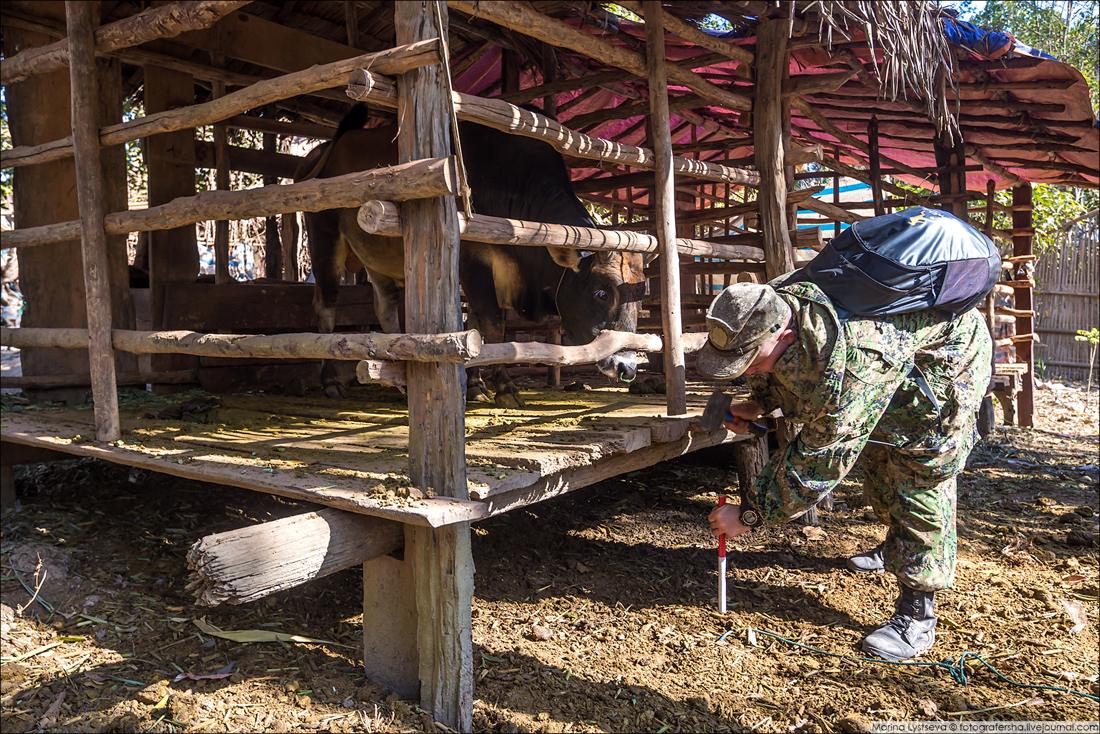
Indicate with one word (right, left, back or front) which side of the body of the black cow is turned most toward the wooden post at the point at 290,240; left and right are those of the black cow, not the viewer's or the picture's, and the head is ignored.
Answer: back

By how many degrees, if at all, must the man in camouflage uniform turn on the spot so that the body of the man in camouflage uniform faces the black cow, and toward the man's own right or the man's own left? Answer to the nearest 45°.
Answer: approximately 45° to the man's own right

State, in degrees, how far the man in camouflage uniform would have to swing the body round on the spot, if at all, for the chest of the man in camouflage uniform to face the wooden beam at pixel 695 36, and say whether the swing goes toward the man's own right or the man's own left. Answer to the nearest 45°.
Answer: approximately 45° to the man's own right

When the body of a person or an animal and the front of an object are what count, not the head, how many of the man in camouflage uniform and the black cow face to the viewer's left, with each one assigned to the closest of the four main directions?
1

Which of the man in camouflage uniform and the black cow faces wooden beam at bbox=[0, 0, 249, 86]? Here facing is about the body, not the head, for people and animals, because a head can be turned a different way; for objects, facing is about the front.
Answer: the man in camouflage uniform

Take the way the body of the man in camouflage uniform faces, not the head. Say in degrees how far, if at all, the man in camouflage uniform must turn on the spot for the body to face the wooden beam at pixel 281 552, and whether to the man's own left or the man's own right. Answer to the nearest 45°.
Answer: approximately 45° to the man's own left

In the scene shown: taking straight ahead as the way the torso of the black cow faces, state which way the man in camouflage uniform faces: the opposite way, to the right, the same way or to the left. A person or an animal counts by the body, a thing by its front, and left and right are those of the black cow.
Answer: the opposite way

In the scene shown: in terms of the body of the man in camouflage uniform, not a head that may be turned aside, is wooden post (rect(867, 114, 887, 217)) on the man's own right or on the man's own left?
on the man's own right

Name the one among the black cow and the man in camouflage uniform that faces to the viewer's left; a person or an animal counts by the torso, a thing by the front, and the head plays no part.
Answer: the man in camouflage uniform

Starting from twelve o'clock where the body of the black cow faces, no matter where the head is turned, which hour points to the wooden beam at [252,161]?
The wooden beam is roughly at 6 o'clock from the black cow.

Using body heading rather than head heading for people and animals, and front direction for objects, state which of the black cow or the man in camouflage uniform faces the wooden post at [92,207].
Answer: the man in camouflage uniform

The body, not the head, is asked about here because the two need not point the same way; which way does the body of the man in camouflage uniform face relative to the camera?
to the viewer's left

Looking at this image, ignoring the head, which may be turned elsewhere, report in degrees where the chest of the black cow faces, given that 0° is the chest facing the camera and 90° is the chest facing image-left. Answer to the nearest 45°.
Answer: approximately 315°
